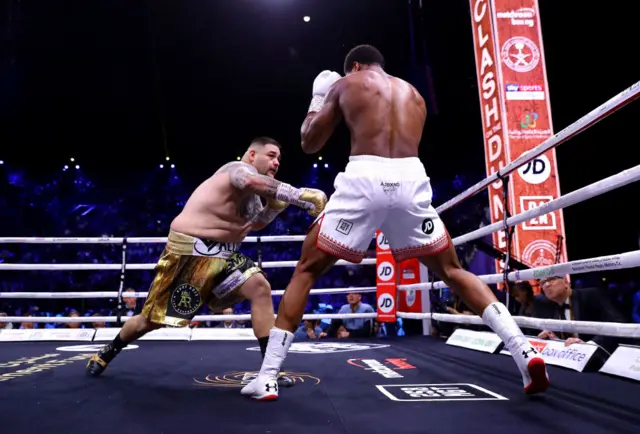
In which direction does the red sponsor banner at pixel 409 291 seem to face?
toward the camera

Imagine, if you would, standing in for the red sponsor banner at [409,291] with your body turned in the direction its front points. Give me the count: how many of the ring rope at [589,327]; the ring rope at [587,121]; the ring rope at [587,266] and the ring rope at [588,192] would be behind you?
0

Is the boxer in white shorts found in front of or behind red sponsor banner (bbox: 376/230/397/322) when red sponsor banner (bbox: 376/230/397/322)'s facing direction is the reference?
in front

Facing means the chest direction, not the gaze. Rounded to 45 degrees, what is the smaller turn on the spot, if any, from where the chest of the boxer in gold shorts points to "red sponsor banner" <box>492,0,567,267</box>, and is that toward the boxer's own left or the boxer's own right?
approximately 45° to the boxer's own left

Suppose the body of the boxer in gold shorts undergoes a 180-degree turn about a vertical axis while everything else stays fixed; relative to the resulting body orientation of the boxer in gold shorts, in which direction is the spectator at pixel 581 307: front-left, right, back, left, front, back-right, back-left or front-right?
back

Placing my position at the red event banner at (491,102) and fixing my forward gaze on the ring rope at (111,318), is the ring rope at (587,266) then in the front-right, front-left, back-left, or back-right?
front-left

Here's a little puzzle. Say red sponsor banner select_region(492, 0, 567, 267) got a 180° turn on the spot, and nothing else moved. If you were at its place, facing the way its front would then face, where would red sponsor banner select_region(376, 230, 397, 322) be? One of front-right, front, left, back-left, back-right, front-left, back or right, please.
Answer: back-left

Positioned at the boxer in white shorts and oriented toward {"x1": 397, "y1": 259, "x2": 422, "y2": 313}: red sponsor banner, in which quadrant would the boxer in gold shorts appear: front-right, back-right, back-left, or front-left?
front-left

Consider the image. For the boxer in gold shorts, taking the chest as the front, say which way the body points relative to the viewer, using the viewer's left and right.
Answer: facing to the right of the viewer

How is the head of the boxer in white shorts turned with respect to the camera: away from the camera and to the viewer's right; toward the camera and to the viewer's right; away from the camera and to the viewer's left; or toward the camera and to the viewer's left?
away from the camera and to the viewer's left

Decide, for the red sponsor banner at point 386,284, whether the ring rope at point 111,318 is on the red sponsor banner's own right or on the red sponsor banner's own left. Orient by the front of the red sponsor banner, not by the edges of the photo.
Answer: on the red sponsor banner's own right

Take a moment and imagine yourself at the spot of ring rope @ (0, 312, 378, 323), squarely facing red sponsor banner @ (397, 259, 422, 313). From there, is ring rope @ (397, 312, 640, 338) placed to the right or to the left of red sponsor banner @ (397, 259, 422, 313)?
right

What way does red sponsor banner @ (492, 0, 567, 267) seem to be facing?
toward the camera

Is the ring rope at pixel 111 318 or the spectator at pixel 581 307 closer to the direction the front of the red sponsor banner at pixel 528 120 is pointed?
the spectator

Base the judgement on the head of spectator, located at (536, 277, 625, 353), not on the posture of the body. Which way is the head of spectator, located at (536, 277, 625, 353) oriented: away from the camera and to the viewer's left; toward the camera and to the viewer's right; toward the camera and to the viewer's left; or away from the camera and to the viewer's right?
toward the camera and to the viewer's left
